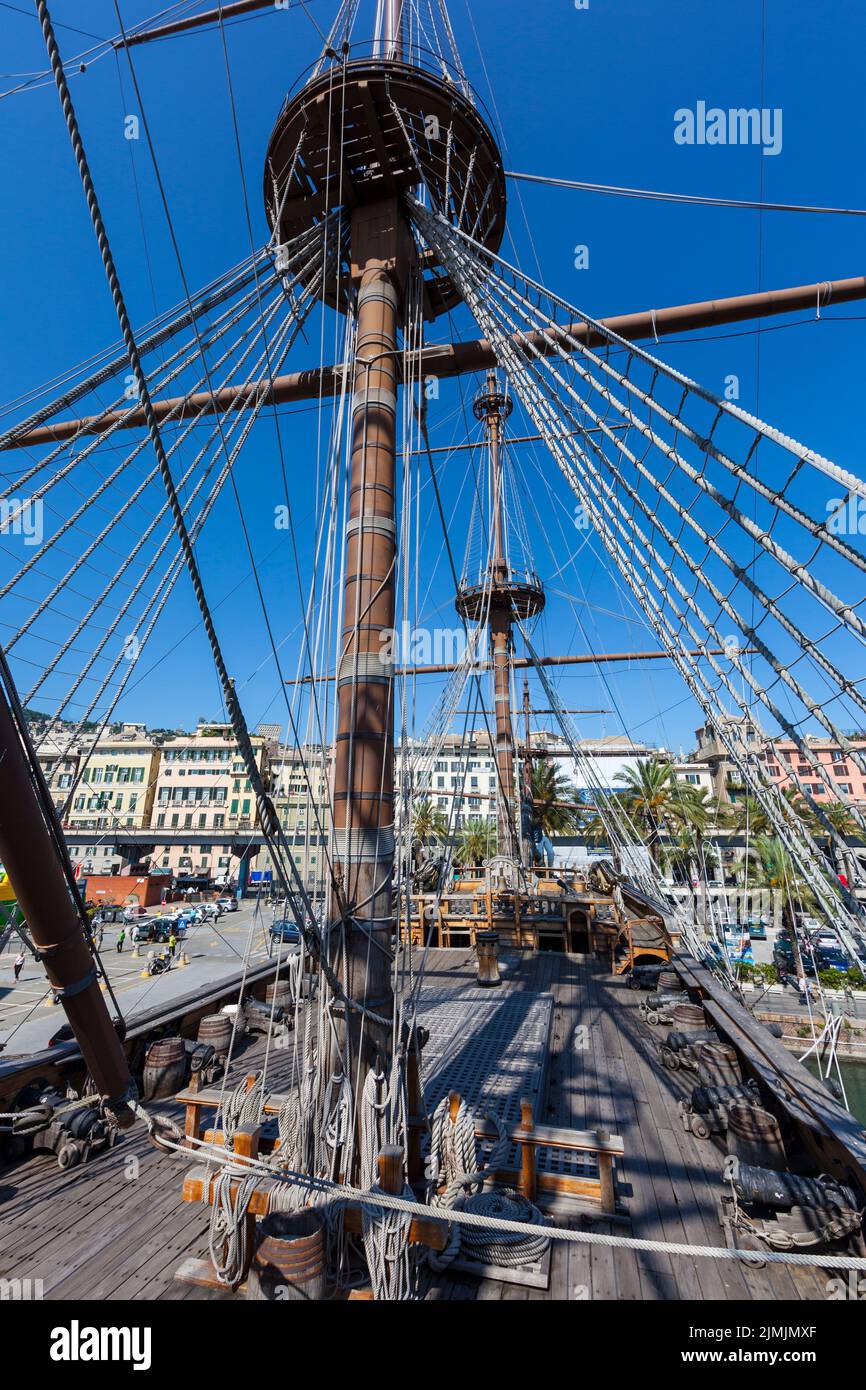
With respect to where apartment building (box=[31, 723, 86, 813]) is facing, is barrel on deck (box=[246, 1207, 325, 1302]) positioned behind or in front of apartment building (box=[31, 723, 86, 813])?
in front

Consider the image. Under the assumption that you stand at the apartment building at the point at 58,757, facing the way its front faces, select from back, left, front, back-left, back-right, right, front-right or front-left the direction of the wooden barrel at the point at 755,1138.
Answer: front-left

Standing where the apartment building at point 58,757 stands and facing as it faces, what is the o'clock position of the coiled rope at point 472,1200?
The coiled rope is roughly at 11 o'clock from the apartment building.
